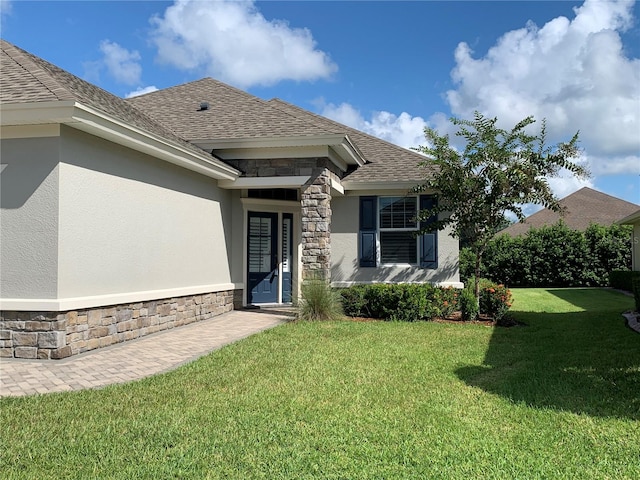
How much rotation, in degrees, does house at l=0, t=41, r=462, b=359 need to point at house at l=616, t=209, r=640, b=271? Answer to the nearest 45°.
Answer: approximately 135° to its left

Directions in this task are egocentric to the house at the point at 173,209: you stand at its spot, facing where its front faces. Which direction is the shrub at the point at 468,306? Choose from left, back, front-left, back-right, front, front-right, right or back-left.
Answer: left

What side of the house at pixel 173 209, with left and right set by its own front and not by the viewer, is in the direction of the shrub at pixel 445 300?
left

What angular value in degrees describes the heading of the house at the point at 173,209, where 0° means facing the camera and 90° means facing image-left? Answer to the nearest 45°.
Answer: approximately 0°

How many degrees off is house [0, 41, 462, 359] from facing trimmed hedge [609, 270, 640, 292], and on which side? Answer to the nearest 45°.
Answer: approximately 135° to its left

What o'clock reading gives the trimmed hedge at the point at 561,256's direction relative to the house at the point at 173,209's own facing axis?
The trimmed hedge is roughly at 8 o'clock from the house.

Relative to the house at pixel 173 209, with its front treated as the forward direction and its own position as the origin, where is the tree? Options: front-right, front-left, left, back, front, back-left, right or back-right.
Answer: left

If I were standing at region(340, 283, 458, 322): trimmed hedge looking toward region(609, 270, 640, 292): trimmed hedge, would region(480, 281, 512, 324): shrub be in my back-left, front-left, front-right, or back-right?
front-right
